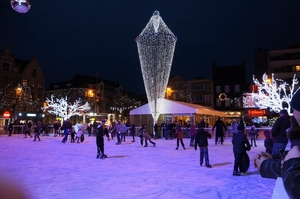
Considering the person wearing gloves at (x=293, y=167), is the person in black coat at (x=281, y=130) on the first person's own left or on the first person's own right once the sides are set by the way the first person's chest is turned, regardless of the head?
on the first person's own right

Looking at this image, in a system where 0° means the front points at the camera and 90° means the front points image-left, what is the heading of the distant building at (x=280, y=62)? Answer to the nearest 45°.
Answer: approximately 45°

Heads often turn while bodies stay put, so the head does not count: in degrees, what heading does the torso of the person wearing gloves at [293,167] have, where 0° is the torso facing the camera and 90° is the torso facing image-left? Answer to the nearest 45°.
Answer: approximately 90°

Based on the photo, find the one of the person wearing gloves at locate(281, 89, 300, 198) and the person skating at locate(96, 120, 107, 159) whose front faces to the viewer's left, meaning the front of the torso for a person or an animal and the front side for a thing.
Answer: the person wearing gloves
